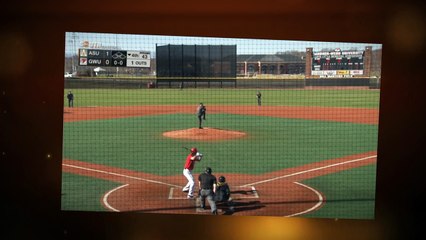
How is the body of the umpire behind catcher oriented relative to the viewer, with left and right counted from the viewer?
facing away from the viewer

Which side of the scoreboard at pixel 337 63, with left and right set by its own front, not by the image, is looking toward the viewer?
front

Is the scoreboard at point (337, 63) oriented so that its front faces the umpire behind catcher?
yes

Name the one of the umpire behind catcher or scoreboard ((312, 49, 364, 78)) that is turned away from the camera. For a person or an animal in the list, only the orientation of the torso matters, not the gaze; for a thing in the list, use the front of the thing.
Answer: the umpire behind catcher

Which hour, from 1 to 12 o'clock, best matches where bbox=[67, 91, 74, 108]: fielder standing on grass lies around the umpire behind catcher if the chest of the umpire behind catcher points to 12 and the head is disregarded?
The fielder standing on grass is roughly at 11 o'clock from the umpire behind catcher.

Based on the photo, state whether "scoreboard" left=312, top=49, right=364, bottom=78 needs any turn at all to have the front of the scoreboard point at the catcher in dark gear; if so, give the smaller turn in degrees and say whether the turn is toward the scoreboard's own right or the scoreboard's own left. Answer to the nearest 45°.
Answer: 0° — it already faces them

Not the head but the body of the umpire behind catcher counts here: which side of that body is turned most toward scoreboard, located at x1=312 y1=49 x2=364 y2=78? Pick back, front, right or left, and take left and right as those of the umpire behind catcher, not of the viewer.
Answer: front

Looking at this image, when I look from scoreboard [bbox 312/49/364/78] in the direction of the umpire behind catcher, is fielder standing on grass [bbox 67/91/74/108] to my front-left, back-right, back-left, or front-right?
front-right

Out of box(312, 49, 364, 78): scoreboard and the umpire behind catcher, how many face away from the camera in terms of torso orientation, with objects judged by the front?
1

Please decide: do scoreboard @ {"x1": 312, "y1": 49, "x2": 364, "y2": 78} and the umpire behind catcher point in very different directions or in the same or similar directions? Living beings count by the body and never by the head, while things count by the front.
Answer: very different directions
